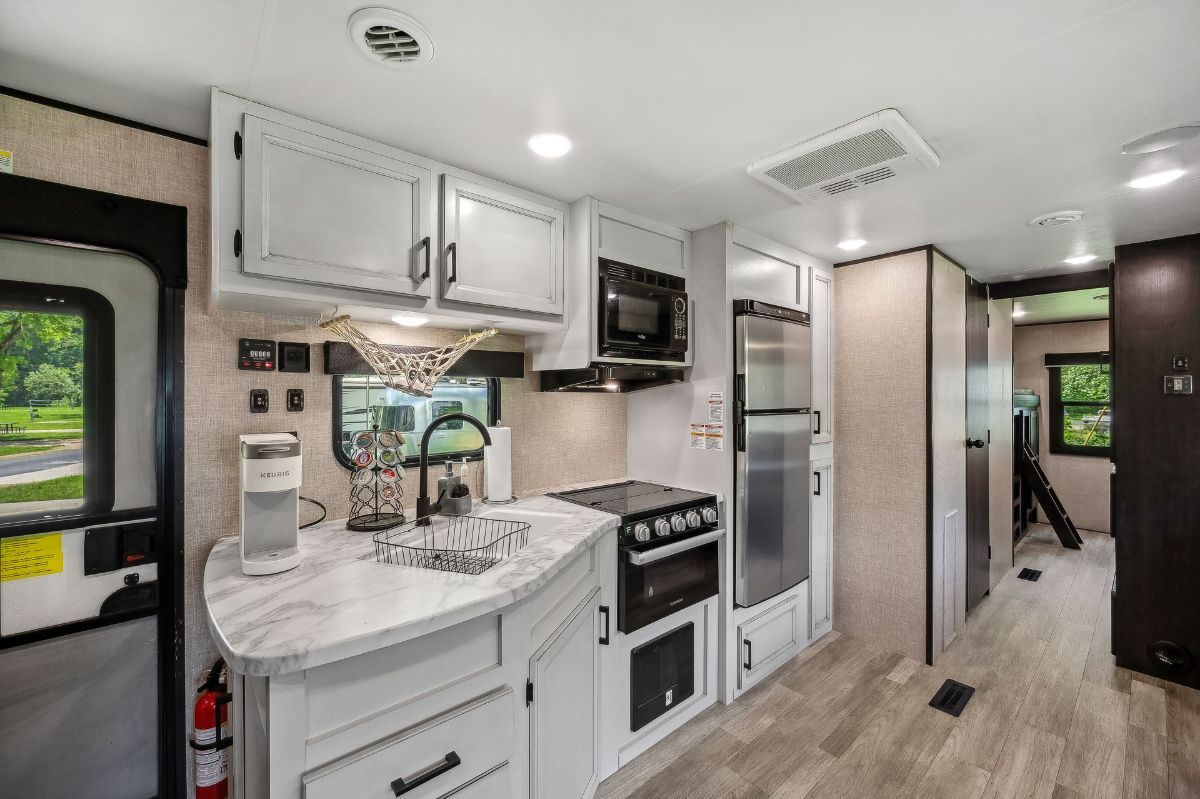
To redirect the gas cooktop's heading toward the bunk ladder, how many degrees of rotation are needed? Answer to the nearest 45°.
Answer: approximately 90° to its left

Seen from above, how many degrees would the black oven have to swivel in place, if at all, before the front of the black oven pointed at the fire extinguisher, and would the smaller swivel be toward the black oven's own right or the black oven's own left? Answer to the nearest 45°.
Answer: approximately 90° to the black oven's own right

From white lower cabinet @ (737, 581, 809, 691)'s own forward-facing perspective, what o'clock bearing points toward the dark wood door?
The dark wood door is roughly at 9 o'clock from the white lower cabinet.

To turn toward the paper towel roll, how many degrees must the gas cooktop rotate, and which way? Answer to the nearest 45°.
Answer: approximately 135° to its right

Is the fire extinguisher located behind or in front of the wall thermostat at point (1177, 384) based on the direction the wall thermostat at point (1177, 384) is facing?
in front

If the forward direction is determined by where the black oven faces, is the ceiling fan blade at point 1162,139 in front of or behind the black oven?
in front

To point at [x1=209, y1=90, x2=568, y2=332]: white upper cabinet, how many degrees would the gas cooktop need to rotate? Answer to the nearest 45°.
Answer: approximately 90° to its right

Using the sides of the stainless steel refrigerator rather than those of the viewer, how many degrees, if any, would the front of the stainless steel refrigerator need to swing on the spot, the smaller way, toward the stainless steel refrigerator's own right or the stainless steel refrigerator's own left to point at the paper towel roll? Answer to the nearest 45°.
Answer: approximately 90° to the stainless steel refrigerator's own right

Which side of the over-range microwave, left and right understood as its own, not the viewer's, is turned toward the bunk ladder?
left

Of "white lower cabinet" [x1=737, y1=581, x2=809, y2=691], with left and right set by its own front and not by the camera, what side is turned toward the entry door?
right
